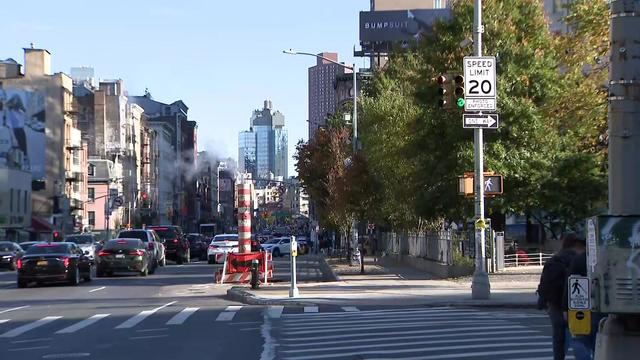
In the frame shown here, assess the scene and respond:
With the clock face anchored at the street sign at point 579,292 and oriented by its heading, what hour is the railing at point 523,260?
The railing is roughly at 6 o'clock from the street sign.

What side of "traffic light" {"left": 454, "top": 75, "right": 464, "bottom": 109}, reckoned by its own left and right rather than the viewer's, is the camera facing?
front

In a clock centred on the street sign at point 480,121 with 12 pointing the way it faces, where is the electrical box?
The electrical box is roughly at 12 o'clock from the street sign.

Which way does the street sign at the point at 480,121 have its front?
toward the camera

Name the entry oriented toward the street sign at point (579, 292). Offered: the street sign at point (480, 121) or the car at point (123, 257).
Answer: the street sign at point (480, 121)

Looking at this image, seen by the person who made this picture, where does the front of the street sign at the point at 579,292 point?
facing the viewer

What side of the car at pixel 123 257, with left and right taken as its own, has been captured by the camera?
back

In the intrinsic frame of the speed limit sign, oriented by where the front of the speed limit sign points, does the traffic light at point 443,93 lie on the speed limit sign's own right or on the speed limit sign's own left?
on the speed limit sign's own right
